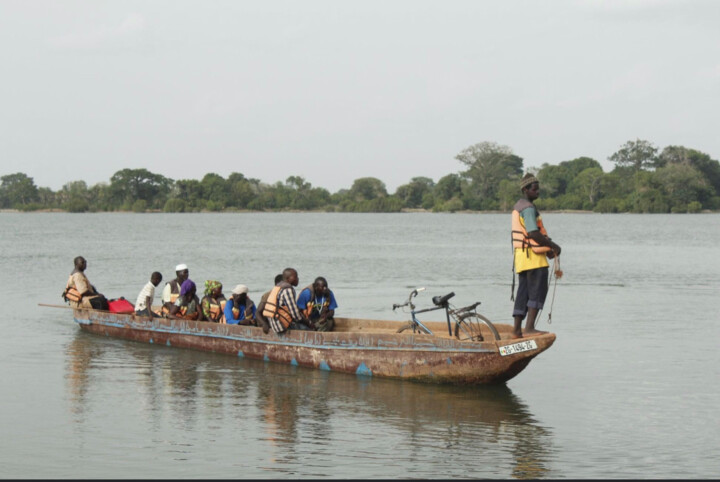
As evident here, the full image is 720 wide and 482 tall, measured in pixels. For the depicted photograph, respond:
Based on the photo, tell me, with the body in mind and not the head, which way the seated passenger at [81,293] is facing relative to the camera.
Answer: to the viewer's right

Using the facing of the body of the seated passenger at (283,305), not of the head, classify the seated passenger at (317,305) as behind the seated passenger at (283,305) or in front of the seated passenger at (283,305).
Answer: in front

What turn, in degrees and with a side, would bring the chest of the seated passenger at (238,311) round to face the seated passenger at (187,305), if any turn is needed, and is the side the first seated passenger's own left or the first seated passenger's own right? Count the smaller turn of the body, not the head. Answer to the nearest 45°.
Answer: approximately 135° to the first seated passenger's own right

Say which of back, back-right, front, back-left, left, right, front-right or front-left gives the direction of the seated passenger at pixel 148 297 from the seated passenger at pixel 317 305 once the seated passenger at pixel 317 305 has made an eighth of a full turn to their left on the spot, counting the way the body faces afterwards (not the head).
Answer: back

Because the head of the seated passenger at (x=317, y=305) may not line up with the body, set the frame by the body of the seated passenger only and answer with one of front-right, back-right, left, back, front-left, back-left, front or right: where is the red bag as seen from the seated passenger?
back-right

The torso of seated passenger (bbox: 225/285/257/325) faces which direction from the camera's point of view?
toward the camera

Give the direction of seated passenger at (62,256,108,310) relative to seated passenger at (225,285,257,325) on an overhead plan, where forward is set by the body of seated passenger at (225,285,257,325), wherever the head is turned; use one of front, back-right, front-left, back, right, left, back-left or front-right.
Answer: back-right

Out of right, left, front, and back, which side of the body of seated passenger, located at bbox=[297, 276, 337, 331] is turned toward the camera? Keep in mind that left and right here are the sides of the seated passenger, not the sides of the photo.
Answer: front
